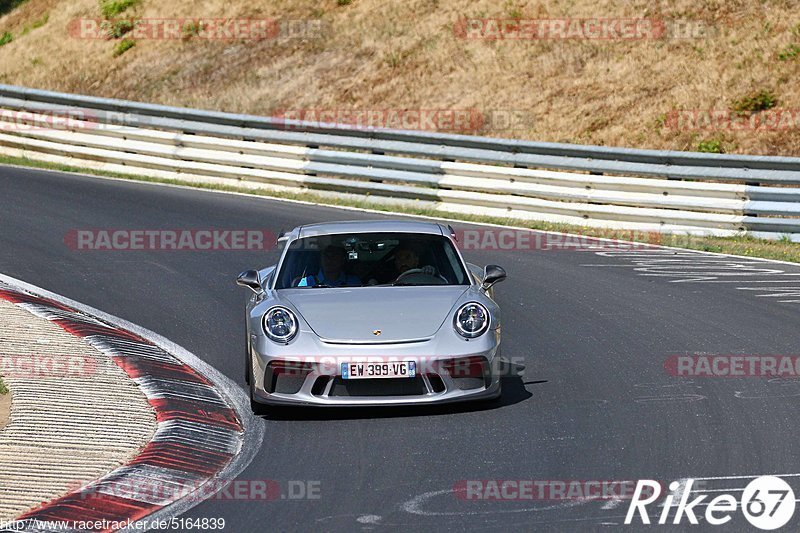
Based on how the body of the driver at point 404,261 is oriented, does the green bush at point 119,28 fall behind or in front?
behind

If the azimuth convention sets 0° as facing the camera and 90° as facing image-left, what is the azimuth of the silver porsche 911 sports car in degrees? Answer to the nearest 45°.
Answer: approximately 0°

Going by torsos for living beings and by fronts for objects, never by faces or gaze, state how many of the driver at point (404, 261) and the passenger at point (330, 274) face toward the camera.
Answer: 2

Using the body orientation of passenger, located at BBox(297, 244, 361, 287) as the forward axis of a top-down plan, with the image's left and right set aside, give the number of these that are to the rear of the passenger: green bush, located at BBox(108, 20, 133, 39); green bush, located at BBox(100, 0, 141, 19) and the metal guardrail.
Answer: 3

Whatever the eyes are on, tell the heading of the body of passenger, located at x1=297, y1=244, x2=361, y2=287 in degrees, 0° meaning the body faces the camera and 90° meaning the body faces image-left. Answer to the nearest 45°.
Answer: approximately 0°

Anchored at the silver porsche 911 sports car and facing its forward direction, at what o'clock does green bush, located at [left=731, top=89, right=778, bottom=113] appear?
The green bush is roughly at 7 o'clock from the silver porsche 911 sports car.

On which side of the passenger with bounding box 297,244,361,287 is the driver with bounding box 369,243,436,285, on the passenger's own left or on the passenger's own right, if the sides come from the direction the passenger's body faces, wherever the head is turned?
on the passenger's own left
